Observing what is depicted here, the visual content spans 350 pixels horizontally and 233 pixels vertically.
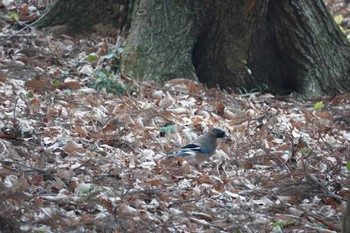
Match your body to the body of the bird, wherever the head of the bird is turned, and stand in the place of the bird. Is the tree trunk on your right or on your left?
on your left

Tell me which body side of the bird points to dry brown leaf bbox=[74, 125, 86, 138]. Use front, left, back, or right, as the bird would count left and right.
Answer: back

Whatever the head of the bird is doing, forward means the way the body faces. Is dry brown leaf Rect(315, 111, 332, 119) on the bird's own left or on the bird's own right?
on the bird's own left

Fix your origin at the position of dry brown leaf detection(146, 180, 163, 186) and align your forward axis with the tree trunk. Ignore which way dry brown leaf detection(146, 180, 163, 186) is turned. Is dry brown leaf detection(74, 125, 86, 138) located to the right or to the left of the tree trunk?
left

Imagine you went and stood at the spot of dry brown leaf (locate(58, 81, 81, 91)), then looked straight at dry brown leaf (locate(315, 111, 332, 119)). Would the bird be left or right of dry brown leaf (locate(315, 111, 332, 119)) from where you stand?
right

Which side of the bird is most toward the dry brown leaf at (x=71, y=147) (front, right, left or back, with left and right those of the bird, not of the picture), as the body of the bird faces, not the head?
back

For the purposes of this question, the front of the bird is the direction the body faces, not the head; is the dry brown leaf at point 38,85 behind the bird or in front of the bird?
behind

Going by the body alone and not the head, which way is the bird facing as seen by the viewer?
to the viewer's right
